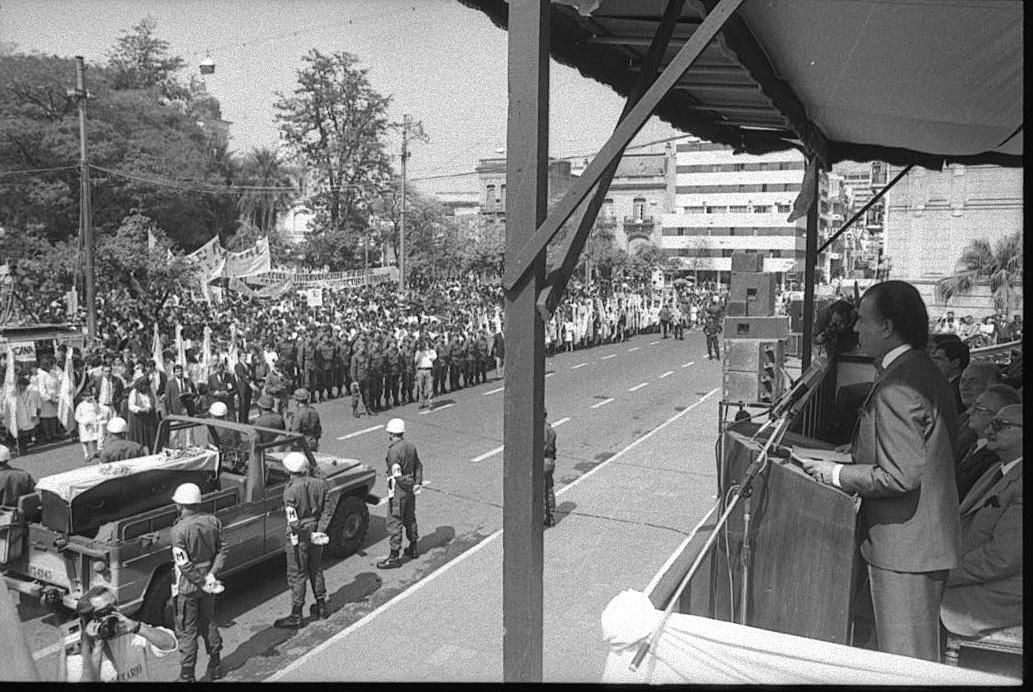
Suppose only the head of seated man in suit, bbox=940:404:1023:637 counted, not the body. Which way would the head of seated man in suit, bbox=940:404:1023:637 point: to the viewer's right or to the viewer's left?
to the viewer's left

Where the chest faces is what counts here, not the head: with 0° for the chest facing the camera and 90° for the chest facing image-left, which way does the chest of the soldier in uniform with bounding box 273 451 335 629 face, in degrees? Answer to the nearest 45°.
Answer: approximately 135°

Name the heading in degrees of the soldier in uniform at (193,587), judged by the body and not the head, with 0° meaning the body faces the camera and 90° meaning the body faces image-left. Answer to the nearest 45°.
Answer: approximately 135°

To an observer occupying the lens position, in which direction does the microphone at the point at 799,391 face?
facing to the right of the viewer

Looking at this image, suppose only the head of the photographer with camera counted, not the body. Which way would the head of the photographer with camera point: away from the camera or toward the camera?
toward the camera

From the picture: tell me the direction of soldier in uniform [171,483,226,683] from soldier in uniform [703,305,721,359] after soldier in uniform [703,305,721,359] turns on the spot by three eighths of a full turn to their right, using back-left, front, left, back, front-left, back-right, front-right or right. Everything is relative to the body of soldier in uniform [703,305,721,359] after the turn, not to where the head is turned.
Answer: back-left

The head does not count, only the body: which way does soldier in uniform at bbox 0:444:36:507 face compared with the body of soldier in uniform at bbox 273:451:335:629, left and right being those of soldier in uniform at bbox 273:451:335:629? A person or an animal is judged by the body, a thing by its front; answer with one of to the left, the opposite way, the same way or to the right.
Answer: the same way

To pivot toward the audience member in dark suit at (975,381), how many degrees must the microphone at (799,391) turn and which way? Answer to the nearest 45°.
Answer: approximately 45° to its left

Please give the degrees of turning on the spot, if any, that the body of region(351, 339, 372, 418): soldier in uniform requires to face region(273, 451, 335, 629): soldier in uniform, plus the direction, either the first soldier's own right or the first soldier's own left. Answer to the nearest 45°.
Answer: approximately 45° to the first soldier's own right

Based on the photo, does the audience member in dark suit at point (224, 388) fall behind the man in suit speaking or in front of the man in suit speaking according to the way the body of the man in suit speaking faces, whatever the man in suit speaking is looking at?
in front

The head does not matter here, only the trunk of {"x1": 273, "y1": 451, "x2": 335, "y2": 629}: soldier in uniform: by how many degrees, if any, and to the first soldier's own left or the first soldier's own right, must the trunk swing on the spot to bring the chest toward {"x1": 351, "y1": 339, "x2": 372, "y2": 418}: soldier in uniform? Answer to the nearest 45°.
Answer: approximately 45° to the first soldier's own right

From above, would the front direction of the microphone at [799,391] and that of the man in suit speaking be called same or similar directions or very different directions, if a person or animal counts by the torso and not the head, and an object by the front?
very different directions

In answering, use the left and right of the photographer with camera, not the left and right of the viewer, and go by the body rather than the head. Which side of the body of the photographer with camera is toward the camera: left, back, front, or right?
front

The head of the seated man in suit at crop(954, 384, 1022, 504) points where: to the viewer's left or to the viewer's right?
to the viewer's left

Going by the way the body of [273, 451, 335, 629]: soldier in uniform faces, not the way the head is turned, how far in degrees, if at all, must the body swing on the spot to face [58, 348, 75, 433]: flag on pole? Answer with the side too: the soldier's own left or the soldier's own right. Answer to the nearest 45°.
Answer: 0° — they already face it
